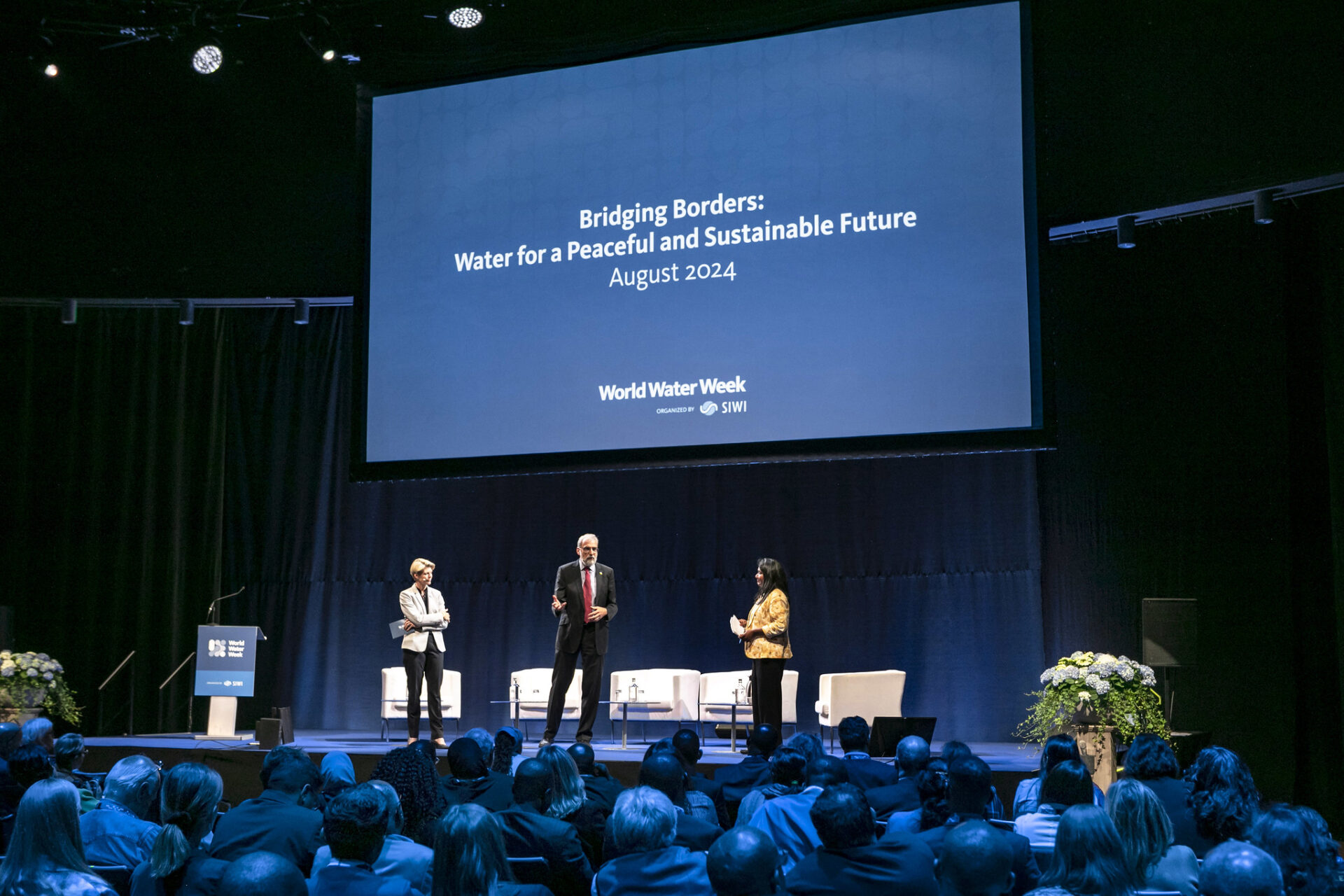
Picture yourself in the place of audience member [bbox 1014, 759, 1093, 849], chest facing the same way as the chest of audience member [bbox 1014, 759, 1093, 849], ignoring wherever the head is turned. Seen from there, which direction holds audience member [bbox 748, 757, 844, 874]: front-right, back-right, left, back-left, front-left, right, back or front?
left

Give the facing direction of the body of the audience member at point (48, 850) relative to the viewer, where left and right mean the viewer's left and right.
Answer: facing away from the viewer

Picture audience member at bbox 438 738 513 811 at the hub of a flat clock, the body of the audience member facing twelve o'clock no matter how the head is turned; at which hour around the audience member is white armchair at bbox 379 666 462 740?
The white armchair is roughly at 12 o'clock from the audience member.

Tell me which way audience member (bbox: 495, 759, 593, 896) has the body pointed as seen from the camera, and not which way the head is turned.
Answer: away from the camera

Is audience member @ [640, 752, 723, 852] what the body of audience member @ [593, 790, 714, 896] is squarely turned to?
yes

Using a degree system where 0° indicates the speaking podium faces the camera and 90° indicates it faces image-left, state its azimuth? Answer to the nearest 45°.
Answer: approximately 0°

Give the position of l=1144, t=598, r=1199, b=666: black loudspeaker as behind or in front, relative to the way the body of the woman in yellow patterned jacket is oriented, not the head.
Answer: behind

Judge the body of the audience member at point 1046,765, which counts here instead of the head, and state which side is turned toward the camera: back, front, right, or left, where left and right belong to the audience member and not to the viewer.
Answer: back

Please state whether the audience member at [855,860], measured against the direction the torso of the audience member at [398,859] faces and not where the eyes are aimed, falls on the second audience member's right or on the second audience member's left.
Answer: on the second audience member's right

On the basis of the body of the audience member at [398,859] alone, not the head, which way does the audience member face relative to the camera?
away from the camera

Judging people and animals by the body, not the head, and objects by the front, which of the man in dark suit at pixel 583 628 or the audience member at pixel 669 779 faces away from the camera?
the audience member

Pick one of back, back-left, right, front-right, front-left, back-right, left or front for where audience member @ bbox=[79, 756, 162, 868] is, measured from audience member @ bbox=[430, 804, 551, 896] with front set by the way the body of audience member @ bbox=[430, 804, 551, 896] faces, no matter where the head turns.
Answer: front-left

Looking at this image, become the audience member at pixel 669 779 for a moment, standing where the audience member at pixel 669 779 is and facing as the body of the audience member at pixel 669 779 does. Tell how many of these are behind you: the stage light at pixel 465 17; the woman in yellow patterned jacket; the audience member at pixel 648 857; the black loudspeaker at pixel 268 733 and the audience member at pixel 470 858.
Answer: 2
